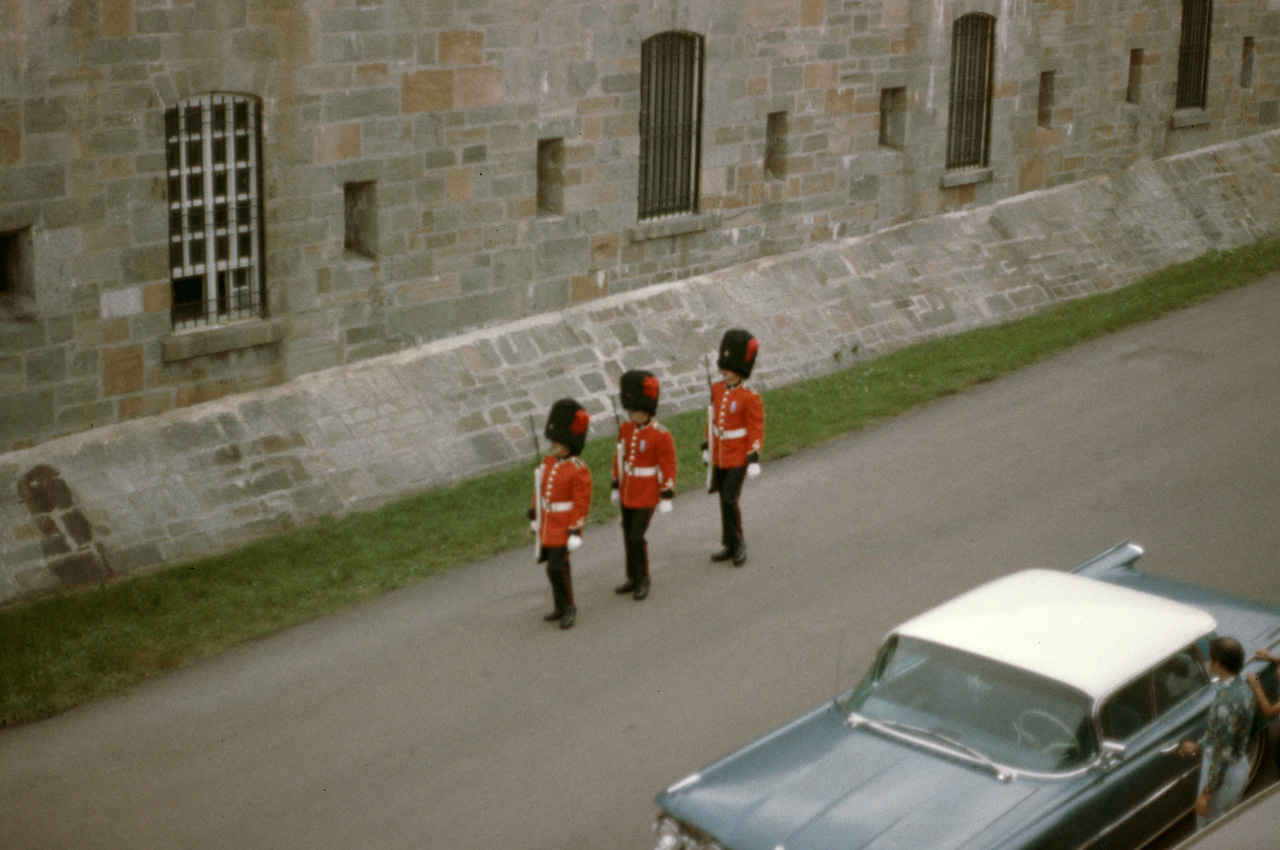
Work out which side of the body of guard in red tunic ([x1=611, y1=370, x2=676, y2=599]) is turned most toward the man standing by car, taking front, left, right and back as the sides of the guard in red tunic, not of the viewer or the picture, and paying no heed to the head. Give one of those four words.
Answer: left

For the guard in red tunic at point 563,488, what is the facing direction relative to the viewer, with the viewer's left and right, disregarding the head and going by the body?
facing the viewer and to the left of the viewer

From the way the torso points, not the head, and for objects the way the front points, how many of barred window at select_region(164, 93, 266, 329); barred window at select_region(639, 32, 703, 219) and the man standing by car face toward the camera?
2

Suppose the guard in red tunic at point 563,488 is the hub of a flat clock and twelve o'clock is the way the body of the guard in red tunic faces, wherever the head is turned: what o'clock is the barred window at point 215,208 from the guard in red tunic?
The barred window is roughly at 3 o'clock from the guard in red tunic.

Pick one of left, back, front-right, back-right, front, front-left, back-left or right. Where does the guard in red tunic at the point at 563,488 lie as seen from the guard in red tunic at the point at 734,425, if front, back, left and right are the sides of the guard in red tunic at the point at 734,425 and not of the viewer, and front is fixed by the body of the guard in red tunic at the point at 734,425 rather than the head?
front

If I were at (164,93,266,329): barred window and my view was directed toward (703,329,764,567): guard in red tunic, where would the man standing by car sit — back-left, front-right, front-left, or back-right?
front-right

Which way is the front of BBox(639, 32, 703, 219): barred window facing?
toward the camera

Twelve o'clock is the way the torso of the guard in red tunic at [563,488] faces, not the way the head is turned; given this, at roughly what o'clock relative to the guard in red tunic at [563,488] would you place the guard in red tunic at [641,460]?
the guard in red tunic at [641,460] is roughly at 6 o'clock from the guard in red tunic at [563,488].

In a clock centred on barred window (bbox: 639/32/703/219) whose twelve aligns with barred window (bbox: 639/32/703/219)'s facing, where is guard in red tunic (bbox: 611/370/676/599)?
The guard in red tunic is roughly at 12 o'clock from the barred window.

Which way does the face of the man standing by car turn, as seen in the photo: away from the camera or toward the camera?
away from the camera

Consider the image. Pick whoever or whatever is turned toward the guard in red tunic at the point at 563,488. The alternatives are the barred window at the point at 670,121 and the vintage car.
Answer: the barred window

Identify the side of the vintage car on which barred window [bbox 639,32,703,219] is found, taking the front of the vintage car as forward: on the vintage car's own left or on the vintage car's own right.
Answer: on the vintage car's own right

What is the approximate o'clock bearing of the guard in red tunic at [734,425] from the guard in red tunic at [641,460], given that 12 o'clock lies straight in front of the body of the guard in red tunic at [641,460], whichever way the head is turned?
the guard in red tunic at [734,425] is roughly at 6 o'clock from the guard in red tunic at [641,460].
